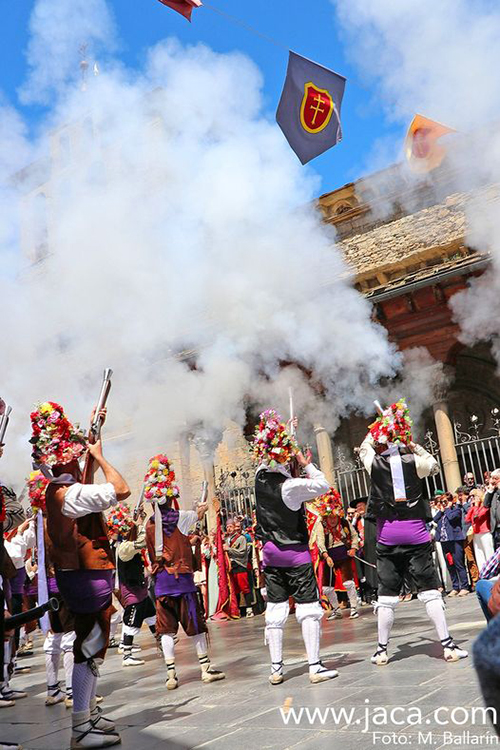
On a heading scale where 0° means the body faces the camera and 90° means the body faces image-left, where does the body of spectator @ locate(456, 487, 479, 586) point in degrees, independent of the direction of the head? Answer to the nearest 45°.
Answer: approximately 45°

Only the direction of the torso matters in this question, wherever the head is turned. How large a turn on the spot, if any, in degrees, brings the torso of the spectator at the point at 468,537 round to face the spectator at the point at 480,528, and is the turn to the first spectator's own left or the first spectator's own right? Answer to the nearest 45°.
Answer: approximately 45° to the first spectator's own left

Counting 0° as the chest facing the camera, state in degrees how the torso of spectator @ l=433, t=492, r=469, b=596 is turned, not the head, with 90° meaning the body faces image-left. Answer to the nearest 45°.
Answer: approximately 45°

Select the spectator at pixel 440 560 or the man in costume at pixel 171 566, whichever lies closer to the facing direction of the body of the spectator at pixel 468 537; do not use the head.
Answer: the man in costume

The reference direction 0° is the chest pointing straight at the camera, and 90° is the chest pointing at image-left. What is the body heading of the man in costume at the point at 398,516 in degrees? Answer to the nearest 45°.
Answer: approximately 180°

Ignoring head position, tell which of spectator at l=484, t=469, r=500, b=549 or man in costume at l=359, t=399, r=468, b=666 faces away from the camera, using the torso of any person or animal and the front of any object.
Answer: the man in costume

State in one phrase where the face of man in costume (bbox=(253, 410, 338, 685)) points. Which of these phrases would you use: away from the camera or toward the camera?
away from the camera

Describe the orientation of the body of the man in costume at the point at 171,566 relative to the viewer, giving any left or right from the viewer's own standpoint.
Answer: facing away from the viewer and to the right of the viewer

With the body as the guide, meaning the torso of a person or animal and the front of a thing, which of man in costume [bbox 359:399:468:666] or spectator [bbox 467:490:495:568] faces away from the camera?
the man in costume

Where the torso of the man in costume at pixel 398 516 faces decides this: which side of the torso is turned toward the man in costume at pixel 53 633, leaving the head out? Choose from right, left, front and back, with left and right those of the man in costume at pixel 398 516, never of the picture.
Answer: left
